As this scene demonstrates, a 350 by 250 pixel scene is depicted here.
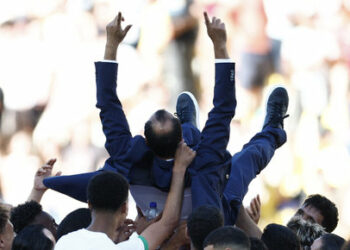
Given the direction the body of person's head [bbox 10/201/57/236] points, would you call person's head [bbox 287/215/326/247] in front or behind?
in front

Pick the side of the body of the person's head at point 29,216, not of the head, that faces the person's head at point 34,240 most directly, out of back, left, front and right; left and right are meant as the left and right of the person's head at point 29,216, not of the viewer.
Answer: right

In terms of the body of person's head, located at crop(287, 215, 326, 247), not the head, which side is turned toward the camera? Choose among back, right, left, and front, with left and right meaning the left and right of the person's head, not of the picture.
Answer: back

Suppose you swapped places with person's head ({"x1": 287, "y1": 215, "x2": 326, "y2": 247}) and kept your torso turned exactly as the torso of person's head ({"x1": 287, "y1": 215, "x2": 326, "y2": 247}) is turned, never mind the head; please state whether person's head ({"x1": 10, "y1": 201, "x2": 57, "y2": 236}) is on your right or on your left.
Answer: on your left

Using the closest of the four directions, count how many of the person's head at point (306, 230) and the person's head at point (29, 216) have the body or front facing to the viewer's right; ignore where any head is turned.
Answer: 1

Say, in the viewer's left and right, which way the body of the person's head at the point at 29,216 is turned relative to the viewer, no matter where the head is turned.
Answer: facing to the right of the viewer
